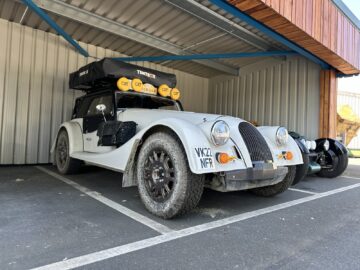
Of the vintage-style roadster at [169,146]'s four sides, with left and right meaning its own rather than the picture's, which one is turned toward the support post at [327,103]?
left

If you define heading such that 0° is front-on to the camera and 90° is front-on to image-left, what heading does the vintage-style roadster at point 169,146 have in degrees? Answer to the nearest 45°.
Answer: approximately 315°
